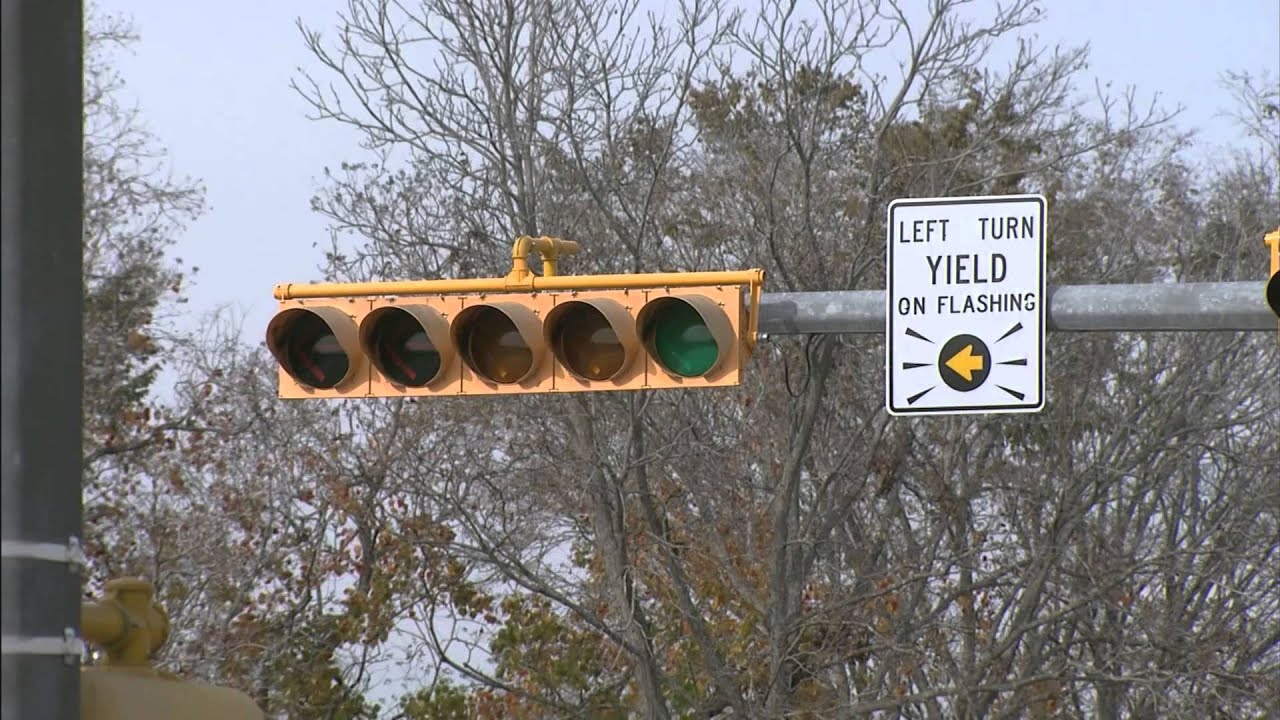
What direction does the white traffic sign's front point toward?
toward the camera

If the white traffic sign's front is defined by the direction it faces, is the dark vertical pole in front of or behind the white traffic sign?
in front

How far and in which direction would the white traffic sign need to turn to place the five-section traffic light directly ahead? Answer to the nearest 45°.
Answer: approximately 90° to its right

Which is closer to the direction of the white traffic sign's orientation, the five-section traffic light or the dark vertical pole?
the dark vertical pole
